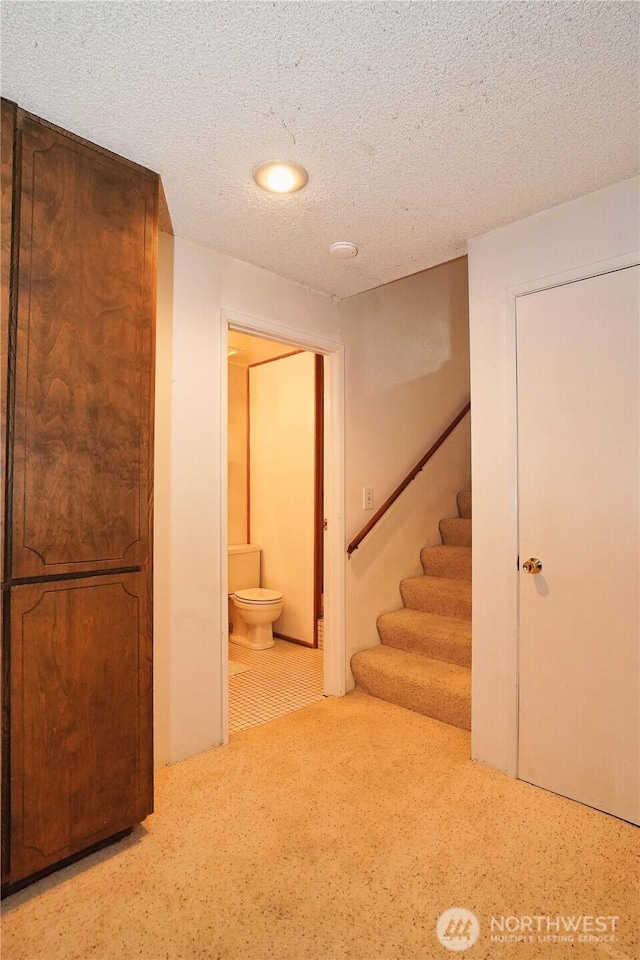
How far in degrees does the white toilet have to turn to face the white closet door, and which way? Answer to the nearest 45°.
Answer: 0° — it already faces it

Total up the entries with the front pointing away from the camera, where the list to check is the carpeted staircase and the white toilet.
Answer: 0

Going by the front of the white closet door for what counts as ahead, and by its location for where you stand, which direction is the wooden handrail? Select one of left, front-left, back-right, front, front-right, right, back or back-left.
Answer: right

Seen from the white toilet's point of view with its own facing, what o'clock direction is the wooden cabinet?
The wooden cabinet is roughly at 2 o'clock from the white toilet.

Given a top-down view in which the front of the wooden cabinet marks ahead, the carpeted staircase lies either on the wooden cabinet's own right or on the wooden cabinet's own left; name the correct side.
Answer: on the wooden cabinet's own left

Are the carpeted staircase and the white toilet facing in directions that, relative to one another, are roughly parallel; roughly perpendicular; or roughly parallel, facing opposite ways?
roughly perpendicular

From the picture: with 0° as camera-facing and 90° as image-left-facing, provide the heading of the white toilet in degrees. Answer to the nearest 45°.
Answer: approximately 315°

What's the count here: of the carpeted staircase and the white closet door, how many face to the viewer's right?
0

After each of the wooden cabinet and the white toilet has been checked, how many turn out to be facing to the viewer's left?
0

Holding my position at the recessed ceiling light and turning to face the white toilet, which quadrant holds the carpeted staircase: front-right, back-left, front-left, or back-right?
front-right

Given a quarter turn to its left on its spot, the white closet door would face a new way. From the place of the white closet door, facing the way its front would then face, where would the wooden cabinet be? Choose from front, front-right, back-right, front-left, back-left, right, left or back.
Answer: right

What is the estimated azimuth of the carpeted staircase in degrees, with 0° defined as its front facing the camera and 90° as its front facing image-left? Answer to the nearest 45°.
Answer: approximately 45°

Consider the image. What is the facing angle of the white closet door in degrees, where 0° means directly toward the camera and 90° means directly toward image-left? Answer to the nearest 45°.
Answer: approximately 45°

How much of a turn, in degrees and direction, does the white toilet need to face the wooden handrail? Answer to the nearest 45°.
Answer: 0° — it already faces it
